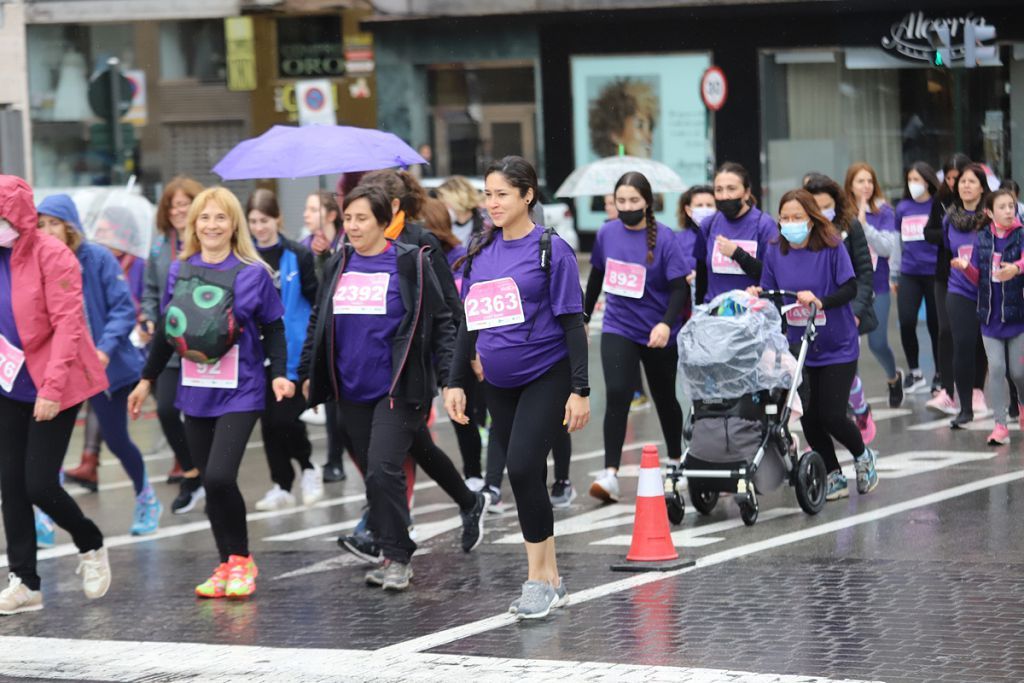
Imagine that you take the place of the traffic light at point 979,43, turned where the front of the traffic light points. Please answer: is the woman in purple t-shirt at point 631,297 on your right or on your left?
on your right

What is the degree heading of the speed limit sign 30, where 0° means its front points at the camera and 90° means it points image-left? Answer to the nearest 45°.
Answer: approximately 45°

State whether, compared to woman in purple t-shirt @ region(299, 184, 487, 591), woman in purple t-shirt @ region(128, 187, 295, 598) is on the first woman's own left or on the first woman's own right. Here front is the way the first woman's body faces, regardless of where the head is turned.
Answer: on the first woman's own right

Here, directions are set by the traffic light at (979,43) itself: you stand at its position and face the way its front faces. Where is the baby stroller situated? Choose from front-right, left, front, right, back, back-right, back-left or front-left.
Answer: right

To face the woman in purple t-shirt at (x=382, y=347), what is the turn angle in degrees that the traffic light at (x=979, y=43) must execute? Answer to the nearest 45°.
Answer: approximately 90° to its right

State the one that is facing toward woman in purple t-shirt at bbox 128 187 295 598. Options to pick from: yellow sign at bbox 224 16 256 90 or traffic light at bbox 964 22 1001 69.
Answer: the yellow sign

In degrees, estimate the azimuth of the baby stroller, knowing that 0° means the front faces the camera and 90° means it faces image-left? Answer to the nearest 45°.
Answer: approximately 45°

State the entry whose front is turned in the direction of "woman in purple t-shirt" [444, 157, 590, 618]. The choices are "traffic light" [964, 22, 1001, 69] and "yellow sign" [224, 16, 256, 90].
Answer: the yellow sign

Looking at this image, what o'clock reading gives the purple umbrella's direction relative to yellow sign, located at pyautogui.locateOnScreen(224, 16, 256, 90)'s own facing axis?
The purple umbrella is roughly at 12 o'clock from the yellow sign.

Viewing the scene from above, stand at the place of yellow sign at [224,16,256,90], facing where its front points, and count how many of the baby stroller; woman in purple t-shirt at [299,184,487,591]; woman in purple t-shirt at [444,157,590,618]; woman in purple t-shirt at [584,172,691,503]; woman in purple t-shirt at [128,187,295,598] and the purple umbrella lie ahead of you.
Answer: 6

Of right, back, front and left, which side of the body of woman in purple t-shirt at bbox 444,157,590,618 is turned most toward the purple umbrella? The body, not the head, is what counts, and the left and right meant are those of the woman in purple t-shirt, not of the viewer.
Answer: right

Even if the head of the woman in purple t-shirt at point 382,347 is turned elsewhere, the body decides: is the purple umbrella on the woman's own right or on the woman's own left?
on the woman's own right
